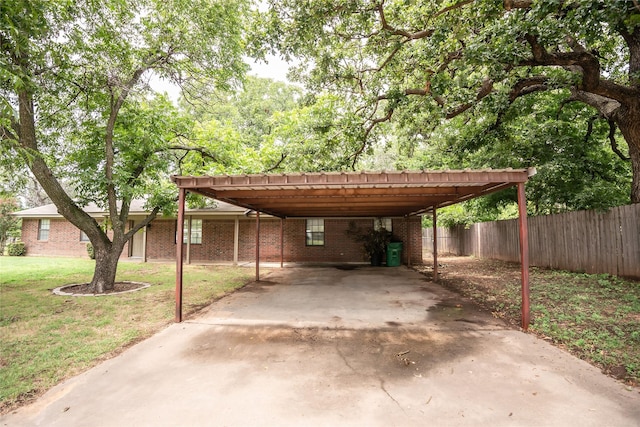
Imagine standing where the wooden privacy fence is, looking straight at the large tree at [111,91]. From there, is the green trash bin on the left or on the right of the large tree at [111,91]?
right

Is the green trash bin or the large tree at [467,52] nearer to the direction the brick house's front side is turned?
the large tree

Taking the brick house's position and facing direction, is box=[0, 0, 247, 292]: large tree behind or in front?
in front

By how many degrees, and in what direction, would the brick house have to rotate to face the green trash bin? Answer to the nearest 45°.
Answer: approximately 45° to its left

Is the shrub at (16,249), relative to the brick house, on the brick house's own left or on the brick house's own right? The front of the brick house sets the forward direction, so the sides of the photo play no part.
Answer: on the brick house's own right

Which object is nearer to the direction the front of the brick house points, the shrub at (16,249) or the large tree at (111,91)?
the large tree

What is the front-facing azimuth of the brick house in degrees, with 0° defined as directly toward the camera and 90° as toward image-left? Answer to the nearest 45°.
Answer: approximately 0°
